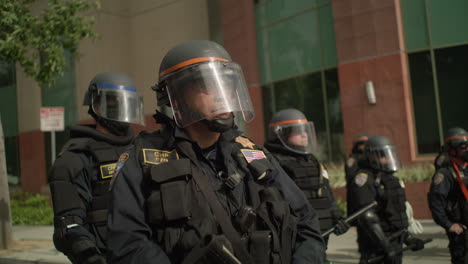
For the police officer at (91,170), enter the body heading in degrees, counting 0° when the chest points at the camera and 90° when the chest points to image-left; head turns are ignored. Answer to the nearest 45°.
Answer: approximately 315°

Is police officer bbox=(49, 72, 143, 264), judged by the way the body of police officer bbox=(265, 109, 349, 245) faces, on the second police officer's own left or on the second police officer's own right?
on the second police officer's own right

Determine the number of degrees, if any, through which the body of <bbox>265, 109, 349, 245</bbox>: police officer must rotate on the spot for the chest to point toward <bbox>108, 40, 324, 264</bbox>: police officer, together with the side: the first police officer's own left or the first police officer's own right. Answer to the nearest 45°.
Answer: approximately 45° to the first police officer's own right
